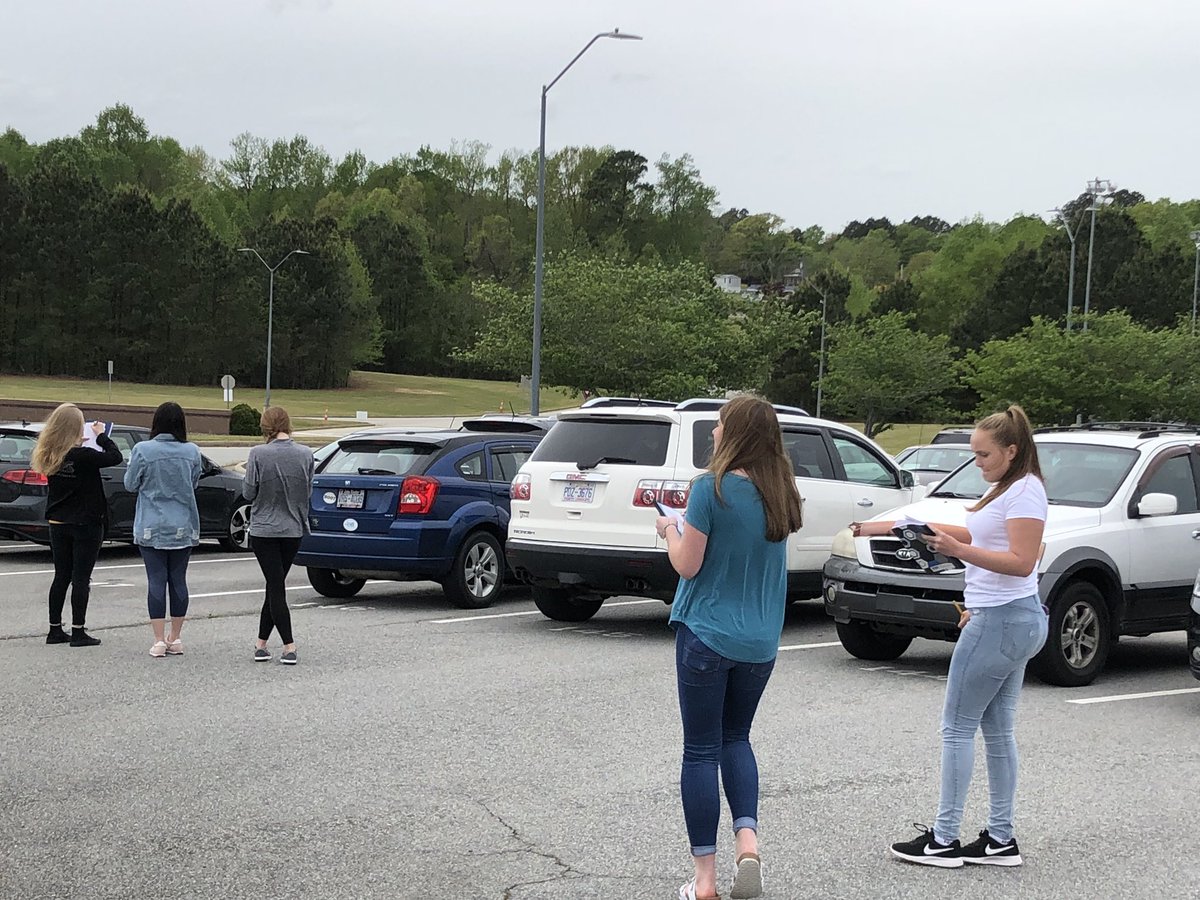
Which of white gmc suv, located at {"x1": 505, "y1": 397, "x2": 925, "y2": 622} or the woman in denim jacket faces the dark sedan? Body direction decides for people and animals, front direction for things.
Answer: the woman in denim jacket

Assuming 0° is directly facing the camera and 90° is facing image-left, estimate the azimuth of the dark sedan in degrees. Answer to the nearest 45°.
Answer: approximately 225°

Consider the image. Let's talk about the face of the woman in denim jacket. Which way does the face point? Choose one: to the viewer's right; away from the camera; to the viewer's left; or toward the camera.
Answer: away from the camera

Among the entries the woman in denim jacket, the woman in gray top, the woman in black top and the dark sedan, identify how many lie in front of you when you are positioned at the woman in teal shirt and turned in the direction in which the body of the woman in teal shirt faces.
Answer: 4

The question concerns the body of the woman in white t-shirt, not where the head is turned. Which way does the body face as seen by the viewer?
to the viewer's left

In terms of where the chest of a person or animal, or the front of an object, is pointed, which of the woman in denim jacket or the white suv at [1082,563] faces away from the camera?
the woman in denim jacket

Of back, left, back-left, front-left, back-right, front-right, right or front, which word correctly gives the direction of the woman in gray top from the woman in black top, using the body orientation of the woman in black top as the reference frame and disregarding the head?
right

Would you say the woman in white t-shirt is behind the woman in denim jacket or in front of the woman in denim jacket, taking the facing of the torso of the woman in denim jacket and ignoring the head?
behind

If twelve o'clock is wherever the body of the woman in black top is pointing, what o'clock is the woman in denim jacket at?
The woman in denim jacket is roughly at 3 o'clock from the woman in black top.

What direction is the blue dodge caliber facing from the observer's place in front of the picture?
facing away from the viewer and to the right of the viewer

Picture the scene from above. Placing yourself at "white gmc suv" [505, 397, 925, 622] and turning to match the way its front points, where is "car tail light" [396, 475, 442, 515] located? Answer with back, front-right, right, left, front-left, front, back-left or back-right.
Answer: left

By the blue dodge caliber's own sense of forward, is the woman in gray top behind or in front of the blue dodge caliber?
behind

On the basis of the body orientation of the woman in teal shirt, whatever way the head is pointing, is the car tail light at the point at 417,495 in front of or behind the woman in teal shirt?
in front

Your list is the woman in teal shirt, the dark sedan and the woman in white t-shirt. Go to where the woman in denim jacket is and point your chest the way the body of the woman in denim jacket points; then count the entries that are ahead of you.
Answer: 1

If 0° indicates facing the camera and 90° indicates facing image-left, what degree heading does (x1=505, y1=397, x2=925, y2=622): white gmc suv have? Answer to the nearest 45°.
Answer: approximately 225°

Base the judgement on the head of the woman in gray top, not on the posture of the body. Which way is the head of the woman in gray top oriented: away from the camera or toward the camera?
away from the camera

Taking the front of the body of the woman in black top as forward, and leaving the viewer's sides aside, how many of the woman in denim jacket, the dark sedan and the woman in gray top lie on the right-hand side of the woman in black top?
2

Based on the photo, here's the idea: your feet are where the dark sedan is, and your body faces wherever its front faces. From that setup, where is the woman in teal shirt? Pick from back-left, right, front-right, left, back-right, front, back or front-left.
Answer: back-right

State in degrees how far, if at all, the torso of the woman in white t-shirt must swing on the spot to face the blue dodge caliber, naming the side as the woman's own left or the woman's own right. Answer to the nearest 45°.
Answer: approximately 45° to the woman's own right
